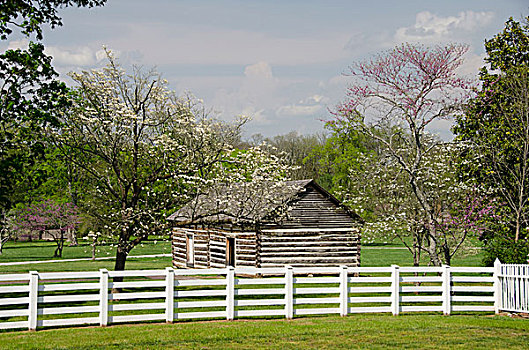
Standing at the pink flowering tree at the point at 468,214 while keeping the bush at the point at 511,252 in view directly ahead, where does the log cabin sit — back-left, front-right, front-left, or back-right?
back-right

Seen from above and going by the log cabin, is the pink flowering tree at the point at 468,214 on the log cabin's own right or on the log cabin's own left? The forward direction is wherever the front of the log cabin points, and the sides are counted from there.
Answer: on the log cabin's own left

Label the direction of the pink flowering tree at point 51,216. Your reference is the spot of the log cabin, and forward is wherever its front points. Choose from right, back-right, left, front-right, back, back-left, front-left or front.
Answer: right

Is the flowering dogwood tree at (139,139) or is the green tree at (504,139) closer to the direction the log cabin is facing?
the flowering dogwood tree

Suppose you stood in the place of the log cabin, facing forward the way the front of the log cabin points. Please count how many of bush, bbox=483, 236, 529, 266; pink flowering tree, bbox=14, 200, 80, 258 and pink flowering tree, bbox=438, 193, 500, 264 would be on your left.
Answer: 2

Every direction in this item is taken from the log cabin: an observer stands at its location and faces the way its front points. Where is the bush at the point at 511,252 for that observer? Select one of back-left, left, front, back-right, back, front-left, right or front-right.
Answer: left

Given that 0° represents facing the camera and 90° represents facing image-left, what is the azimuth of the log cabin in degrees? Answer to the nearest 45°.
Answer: approximately 45°

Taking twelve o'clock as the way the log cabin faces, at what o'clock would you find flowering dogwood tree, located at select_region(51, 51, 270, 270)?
The flowering dogwood tree is roughly at 12 o'clock from the log cabin.
